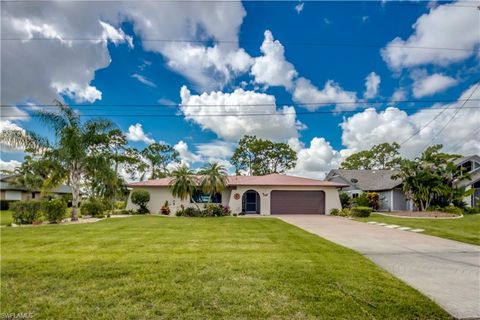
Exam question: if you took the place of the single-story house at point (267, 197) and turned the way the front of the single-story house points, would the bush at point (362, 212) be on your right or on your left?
on your left

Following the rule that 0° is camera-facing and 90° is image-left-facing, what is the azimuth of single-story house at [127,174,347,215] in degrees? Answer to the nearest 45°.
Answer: approximately 0°

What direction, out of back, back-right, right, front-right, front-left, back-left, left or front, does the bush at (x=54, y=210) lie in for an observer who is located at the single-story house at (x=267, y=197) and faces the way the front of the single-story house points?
front-right

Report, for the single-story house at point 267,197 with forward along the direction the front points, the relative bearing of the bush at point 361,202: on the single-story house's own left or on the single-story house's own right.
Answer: on the single-story house's own left

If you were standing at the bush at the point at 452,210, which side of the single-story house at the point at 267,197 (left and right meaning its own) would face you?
left

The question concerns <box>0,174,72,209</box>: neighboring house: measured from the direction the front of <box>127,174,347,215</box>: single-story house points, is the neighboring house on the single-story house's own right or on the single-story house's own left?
on the single-story house's own right
